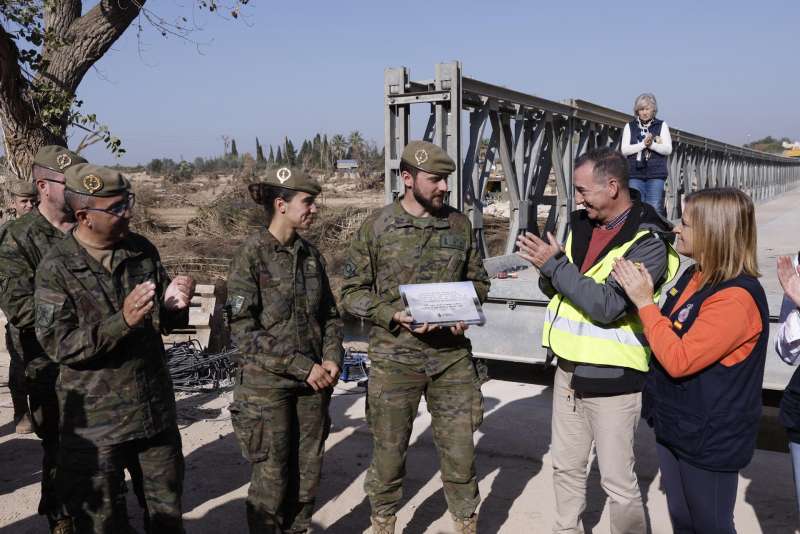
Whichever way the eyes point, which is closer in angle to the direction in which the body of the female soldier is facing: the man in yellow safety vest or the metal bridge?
the man in yellow safety vest

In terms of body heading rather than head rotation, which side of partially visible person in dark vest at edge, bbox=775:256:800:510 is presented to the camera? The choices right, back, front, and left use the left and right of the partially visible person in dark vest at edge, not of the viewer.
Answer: left

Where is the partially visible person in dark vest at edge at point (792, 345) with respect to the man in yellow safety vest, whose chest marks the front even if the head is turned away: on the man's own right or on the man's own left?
on the man's own left

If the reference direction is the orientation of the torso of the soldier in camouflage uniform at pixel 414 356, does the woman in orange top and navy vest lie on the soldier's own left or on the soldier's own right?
on the soldier's own left

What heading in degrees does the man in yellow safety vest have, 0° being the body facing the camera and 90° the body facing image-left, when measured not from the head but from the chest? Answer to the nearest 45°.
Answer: approximately 45°

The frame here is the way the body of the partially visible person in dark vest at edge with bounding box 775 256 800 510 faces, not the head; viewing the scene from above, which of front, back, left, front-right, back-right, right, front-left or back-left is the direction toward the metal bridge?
front-right

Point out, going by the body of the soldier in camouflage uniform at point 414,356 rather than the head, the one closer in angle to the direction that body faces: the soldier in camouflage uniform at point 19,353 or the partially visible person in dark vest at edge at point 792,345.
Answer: the partially visible person in dark vest at edge

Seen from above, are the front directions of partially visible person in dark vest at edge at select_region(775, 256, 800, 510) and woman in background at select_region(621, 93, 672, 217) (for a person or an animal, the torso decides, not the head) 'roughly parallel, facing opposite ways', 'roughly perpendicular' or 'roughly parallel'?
roughly perpendicular

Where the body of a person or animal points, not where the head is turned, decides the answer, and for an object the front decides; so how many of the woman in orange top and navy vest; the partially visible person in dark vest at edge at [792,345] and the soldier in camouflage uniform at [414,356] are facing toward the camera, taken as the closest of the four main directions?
1

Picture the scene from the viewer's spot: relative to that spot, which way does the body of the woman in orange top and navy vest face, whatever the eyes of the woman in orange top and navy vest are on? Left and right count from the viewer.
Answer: facing to the left of the viewer

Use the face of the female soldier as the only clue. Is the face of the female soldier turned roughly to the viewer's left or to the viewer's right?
to the viewer's right
